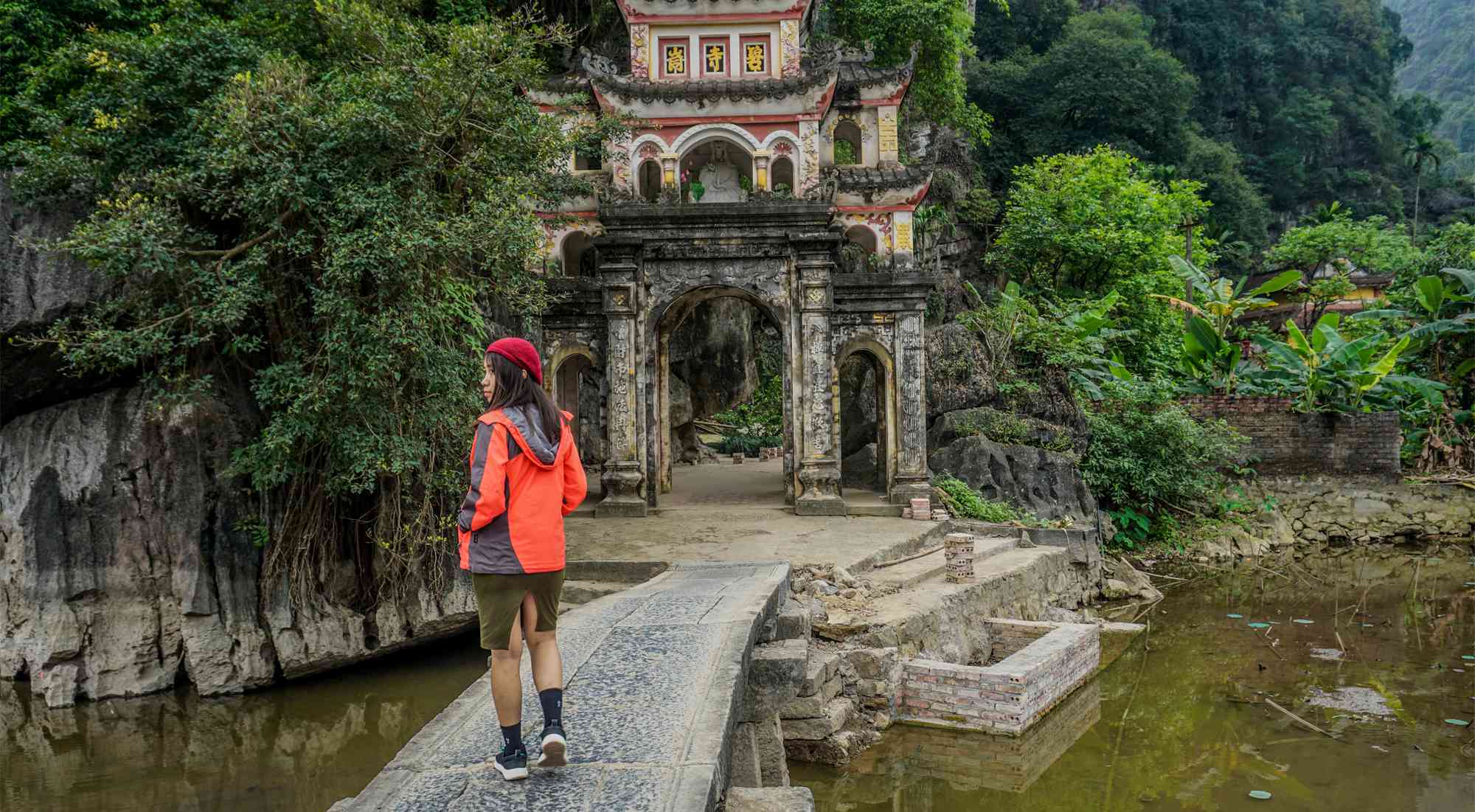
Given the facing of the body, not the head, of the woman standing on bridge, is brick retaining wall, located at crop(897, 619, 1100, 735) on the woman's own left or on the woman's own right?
on the woman's own right

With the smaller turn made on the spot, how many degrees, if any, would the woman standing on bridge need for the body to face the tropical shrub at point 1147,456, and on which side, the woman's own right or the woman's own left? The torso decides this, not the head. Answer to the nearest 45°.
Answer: approximately 90° to the woman's own right

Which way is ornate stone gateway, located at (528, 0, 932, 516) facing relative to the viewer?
toward the camera

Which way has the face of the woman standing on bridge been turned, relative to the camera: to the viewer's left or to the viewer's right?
to the viewer's left

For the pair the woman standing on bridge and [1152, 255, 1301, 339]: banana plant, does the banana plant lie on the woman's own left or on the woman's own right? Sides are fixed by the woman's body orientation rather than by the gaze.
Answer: on the woman's own right

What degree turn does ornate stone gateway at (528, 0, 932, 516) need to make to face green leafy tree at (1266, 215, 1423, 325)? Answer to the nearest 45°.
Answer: approximately 135° to its left

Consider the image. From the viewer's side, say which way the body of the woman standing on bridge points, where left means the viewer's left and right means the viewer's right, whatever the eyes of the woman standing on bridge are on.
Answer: facing away from the viewer and to the left of the viewer

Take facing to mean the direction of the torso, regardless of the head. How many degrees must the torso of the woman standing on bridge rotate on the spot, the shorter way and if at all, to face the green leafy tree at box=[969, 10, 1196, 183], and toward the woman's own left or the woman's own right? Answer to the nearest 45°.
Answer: approximately 90° to the woman's own right

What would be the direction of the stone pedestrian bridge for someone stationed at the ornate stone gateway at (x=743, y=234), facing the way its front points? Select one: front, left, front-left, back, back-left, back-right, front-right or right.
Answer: front

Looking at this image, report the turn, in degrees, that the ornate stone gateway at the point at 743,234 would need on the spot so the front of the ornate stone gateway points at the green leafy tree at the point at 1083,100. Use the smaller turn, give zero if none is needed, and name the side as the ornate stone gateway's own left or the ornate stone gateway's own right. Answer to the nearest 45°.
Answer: approximately 135° to the ornate stone gateway's own left

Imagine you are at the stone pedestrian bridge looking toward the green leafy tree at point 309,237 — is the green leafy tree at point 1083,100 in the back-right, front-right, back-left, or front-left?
front-right
